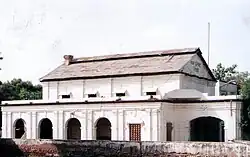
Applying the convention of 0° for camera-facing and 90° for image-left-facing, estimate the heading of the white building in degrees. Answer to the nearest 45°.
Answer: approximately 315°
